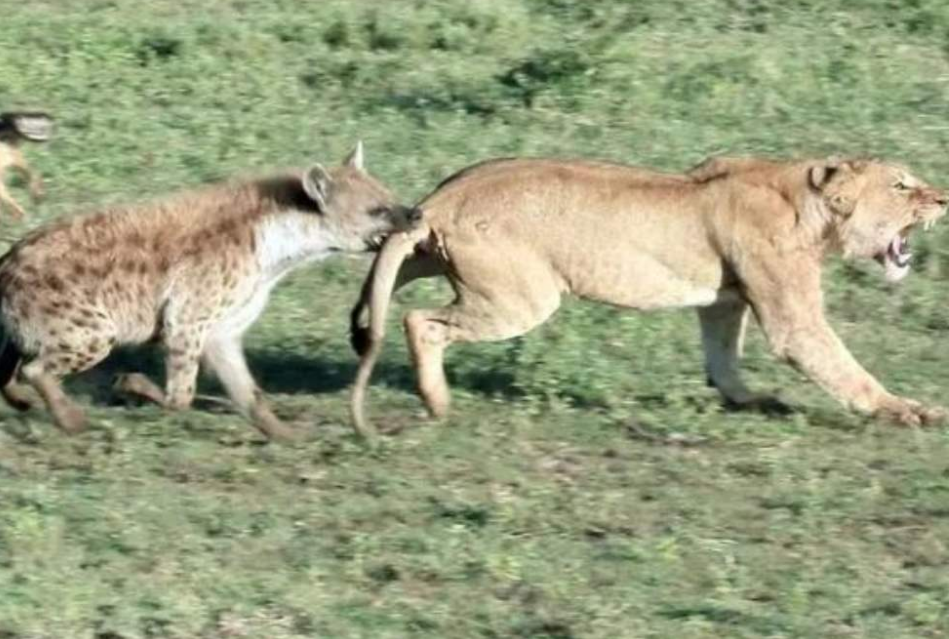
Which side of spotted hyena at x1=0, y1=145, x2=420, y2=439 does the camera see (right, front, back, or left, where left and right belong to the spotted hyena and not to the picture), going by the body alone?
right

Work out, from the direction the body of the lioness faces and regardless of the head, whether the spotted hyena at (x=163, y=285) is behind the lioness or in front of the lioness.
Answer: behind

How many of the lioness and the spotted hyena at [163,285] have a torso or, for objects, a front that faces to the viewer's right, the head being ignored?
2

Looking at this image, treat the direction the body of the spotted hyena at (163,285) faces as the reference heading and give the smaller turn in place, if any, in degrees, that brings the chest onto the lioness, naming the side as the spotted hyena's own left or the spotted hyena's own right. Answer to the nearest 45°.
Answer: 0° — it already faces it

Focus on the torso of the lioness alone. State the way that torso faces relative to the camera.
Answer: to the viewer's right
